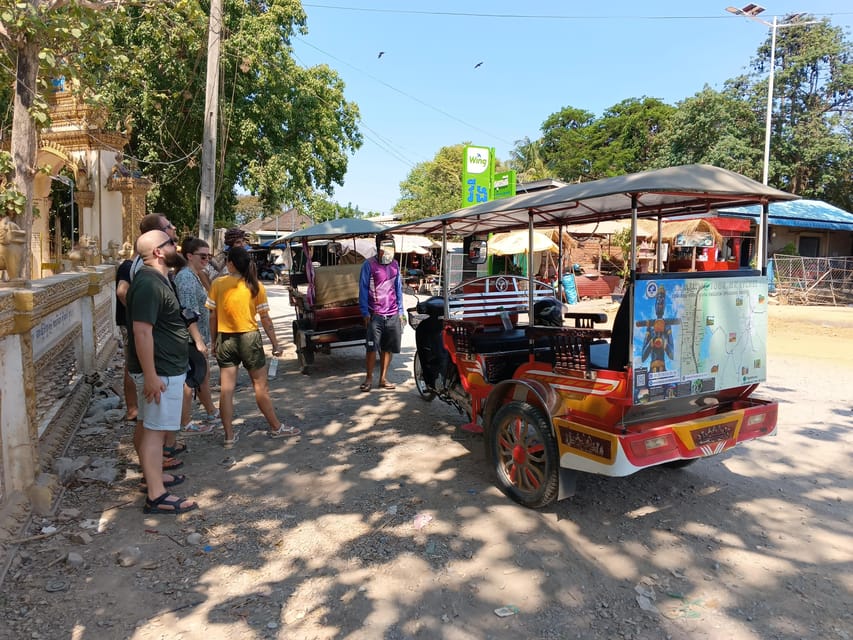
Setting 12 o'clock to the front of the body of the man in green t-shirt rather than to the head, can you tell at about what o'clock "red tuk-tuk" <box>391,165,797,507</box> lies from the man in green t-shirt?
The red tuk-tuk is roughly at 1 o'clock from the man in green t-shirt.

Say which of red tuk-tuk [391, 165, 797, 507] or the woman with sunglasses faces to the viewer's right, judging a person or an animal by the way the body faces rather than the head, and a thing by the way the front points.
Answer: the woman with sunglasses

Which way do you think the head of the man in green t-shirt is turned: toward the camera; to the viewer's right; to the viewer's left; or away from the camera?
to the viewer's right

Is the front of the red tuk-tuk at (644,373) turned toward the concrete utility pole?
yes

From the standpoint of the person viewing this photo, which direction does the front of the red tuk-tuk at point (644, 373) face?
facing away from the viewer and to the left of the viewer

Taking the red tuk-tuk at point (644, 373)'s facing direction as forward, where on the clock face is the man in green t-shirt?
The man in green t-shirt is roughly at 10 o'clock from the red tuk-tuk.

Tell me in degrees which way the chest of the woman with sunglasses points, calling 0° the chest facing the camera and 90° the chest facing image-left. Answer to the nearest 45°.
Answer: approximately 270°

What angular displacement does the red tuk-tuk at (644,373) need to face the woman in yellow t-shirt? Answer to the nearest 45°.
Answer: approximately 45° to its left

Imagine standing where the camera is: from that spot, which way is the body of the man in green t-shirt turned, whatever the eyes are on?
to the viewer's right
